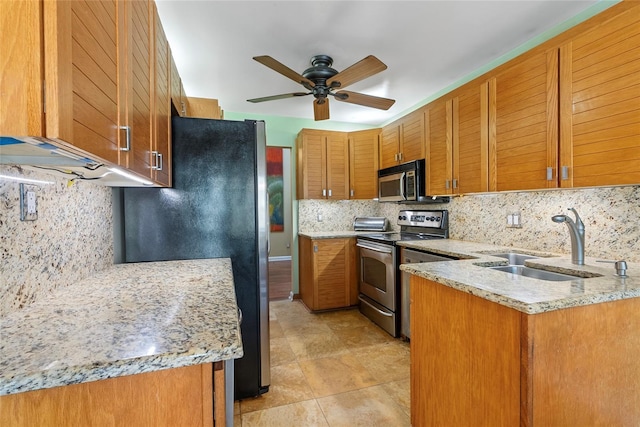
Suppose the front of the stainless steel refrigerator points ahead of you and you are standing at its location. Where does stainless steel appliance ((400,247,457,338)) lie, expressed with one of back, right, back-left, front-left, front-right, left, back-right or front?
front

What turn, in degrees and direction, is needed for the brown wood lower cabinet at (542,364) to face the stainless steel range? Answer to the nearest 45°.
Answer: approximately 90° to its right

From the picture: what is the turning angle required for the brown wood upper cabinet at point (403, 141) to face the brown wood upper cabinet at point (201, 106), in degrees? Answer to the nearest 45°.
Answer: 0° — it already faces it

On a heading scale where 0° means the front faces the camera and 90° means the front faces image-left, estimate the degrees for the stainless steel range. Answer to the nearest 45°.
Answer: approximately 45°

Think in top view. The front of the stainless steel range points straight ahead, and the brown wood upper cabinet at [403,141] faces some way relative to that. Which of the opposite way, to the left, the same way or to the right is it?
the same way

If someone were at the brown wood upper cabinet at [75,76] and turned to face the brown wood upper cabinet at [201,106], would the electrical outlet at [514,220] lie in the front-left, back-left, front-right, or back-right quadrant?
front-right

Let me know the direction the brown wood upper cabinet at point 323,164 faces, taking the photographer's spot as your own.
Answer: facing the viewer

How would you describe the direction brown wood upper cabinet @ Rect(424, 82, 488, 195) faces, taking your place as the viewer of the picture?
facing the viewer and to the left of the viewer

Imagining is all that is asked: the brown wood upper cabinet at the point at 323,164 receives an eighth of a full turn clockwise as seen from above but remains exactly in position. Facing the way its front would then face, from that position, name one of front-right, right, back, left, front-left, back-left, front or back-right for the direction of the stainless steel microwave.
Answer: left

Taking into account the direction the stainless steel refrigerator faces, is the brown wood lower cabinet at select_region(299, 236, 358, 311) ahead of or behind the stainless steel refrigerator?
ahead

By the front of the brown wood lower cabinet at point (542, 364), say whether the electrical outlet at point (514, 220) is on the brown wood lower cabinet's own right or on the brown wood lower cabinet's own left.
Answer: on the brown wood lower cabinet's own right

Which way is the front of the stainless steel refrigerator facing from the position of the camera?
facing to the right of the viewer

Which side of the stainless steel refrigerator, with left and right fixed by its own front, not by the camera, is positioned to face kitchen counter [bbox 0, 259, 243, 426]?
right

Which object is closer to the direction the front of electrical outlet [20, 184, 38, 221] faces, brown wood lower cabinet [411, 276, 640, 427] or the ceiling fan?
the brown wood lower cabinet

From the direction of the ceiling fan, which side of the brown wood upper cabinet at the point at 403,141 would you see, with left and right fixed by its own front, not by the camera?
front

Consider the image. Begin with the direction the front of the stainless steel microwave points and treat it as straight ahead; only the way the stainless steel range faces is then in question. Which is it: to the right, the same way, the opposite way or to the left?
the same way

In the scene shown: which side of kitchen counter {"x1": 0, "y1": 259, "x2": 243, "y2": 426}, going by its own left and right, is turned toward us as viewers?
right
